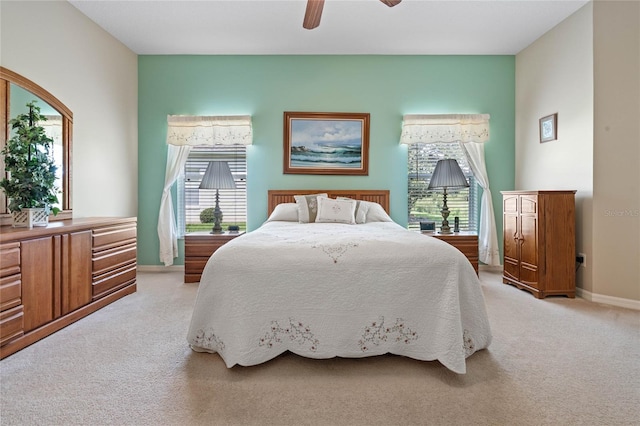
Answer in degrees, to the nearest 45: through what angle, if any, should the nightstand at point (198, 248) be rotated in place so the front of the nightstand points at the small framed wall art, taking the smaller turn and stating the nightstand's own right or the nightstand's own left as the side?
approximately 90° to the nightstand's own left

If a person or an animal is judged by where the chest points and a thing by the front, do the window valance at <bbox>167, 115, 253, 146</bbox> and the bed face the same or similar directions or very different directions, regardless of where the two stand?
same or similar directions

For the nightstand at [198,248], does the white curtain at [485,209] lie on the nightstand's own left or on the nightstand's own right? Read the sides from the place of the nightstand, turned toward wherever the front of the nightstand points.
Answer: on the nightstand's own left

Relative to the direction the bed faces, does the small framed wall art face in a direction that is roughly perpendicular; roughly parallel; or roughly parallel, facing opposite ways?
roughly perpendicular

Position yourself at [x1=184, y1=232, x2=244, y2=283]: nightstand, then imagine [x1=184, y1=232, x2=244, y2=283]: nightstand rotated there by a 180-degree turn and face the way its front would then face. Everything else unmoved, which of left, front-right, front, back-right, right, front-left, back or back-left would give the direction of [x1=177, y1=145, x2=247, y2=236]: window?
front

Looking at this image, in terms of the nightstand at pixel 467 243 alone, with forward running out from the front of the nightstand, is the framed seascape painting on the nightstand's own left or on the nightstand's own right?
on the nightstand's own right

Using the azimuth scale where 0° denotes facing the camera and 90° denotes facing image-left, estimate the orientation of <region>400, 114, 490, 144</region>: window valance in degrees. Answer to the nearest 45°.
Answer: approximately 0°

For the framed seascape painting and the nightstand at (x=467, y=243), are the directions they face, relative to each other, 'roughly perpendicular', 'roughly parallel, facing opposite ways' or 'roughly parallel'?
roughly parallel

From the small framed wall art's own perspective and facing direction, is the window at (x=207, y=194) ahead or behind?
ahead

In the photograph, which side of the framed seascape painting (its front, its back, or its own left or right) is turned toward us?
front

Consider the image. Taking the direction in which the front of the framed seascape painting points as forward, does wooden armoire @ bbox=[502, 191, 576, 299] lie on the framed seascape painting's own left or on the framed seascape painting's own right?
on the framed seascape painting's own left

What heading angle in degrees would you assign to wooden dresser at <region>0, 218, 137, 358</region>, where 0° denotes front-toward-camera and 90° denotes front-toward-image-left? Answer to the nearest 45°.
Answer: approximately 315°

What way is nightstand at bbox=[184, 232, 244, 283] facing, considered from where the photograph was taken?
facing the viewer

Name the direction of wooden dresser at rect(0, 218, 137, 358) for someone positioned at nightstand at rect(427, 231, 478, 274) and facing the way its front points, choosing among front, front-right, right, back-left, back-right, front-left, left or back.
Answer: front-right

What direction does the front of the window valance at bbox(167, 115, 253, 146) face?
toward the camera

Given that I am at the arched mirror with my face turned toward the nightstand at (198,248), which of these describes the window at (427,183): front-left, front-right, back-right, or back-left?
front-right

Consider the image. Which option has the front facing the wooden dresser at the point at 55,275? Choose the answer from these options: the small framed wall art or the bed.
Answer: the small framed wall art

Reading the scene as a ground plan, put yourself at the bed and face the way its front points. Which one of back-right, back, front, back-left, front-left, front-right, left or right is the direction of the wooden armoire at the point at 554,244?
back-left

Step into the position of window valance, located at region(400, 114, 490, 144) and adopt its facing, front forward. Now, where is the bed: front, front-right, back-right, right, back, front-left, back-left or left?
front

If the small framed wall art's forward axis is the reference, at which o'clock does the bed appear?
The bed is roughly at 11 o'clock from the small framed wall art.

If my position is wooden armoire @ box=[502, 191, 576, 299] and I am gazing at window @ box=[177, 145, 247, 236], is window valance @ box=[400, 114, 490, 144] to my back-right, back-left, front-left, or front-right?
front-right
